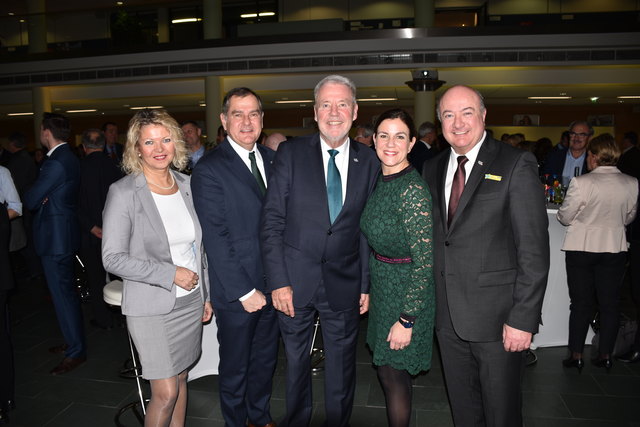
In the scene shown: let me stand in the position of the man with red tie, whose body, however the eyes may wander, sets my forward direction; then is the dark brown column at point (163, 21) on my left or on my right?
on my right

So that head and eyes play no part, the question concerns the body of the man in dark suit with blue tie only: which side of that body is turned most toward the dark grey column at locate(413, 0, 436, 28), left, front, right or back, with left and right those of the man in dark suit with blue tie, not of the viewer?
back

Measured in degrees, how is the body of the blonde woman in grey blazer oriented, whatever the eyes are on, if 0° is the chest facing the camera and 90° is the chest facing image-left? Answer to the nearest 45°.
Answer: approximately 315°

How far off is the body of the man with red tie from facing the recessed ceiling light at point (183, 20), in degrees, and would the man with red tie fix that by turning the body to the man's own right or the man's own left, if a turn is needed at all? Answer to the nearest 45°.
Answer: approximately 90° to the man's own right

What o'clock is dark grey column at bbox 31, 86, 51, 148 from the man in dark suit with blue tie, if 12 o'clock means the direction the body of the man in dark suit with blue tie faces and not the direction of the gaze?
The dark grey column is roughly at 5 o'clock from the man in dark suit with blue tie.

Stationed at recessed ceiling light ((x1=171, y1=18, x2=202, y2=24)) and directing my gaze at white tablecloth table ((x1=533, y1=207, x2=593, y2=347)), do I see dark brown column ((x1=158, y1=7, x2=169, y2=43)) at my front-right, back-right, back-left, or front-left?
back-right

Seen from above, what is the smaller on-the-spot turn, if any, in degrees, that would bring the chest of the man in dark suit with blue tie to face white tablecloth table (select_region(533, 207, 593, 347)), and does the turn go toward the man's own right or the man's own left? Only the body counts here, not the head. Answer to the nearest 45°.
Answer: approximately 135° to the man's own left

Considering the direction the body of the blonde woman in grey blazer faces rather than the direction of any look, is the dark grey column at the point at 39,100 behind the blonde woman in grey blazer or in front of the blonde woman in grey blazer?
behind

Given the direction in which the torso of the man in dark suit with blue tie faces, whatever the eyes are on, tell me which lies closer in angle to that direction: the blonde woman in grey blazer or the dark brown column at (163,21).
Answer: the blonde woman in grey blazer

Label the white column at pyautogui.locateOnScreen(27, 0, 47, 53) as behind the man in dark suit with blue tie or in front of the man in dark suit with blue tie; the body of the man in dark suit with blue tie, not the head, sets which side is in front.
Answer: behind
